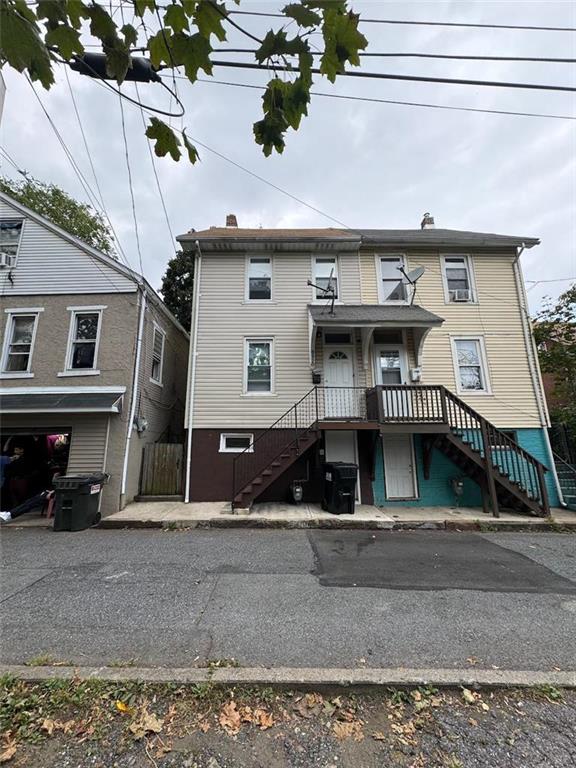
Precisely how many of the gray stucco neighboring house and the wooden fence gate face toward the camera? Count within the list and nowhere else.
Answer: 2

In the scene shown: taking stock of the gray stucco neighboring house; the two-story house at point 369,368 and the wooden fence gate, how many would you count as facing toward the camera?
3

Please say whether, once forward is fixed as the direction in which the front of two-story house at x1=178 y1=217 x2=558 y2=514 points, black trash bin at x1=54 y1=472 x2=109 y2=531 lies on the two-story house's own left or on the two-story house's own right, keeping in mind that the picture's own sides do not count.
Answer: on the two-story house's own right

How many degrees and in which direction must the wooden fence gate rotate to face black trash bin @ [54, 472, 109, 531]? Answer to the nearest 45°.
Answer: approximately 45° to its right

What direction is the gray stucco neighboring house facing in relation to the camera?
toward the camera

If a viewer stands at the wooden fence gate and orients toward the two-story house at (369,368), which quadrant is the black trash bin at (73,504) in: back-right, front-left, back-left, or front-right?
back-right

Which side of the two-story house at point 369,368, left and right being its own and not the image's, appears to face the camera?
front

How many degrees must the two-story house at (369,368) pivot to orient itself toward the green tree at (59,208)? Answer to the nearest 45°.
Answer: approximately 90° to its right

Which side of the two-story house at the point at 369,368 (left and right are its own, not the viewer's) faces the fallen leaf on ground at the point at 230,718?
front
